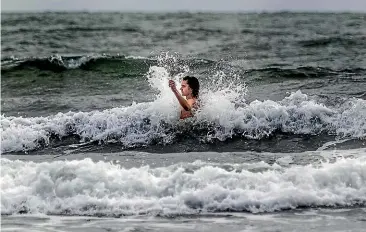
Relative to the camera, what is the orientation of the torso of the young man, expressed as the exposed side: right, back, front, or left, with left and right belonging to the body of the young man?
left
